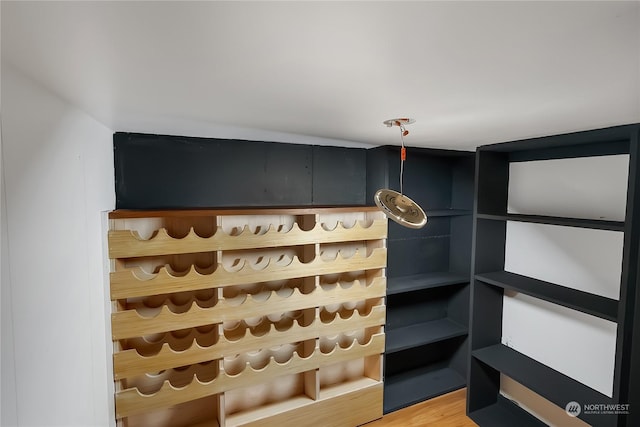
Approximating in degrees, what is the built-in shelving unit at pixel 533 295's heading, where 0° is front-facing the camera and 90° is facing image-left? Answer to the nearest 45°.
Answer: approximately 45°

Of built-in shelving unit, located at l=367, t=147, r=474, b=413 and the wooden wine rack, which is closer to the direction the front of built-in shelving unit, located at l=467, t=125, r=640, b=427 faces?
the wooden wine rack

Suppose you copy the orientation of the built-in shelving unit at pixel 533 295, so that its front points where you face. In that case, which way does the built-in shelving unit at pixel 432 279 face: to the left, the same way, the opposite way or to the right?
to the left

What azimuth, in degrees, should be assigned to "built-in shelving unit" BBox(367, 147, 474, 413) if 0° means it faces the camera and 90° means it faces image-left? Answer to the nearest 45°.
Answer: approximately 315°

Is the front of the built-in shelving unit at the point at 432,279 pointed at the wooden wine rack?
no

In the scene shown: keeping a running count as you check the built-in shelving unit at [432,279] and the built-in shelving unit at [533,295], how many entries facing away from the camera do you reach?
0

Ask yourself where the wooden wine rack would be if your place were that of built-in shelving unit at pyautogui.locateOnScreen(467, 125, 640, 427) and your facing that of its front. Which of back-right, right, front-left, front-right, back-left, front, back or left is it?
front

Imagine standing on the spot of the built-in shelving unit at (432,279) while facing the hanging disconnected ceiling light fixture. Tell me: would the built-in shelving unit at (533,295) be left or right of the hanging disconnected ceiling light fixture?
left

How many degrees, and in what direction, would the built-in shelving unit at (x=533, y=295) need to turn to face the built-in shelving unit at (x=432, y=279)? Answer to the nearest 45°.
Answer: approximately 90° to its right

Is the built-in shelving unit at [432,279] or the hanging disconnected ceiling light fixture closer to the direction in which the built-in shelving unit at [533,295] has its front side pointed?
the hanging disconnected ceiling light fixture

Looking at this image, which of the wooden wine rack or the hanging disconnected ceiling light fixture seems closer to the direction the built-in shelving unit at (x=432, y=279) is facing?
the hanging disconnected ceiling light fixture
